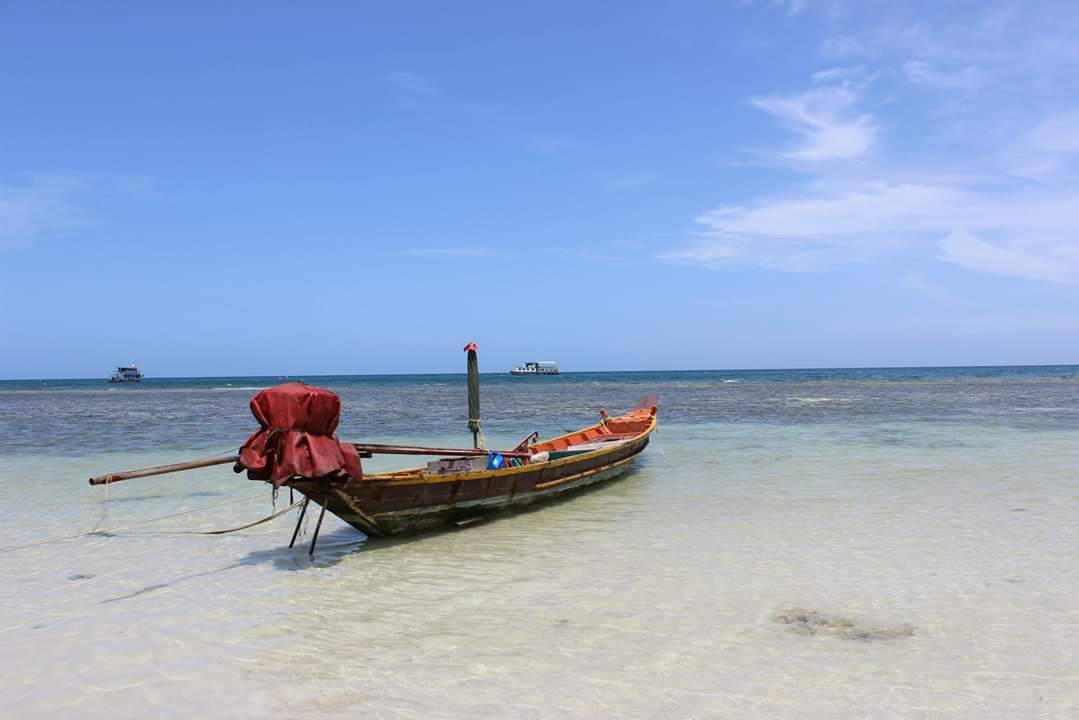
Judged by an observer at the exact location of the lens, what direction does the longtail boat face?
facing away from the viewer and to the right of the viewer
